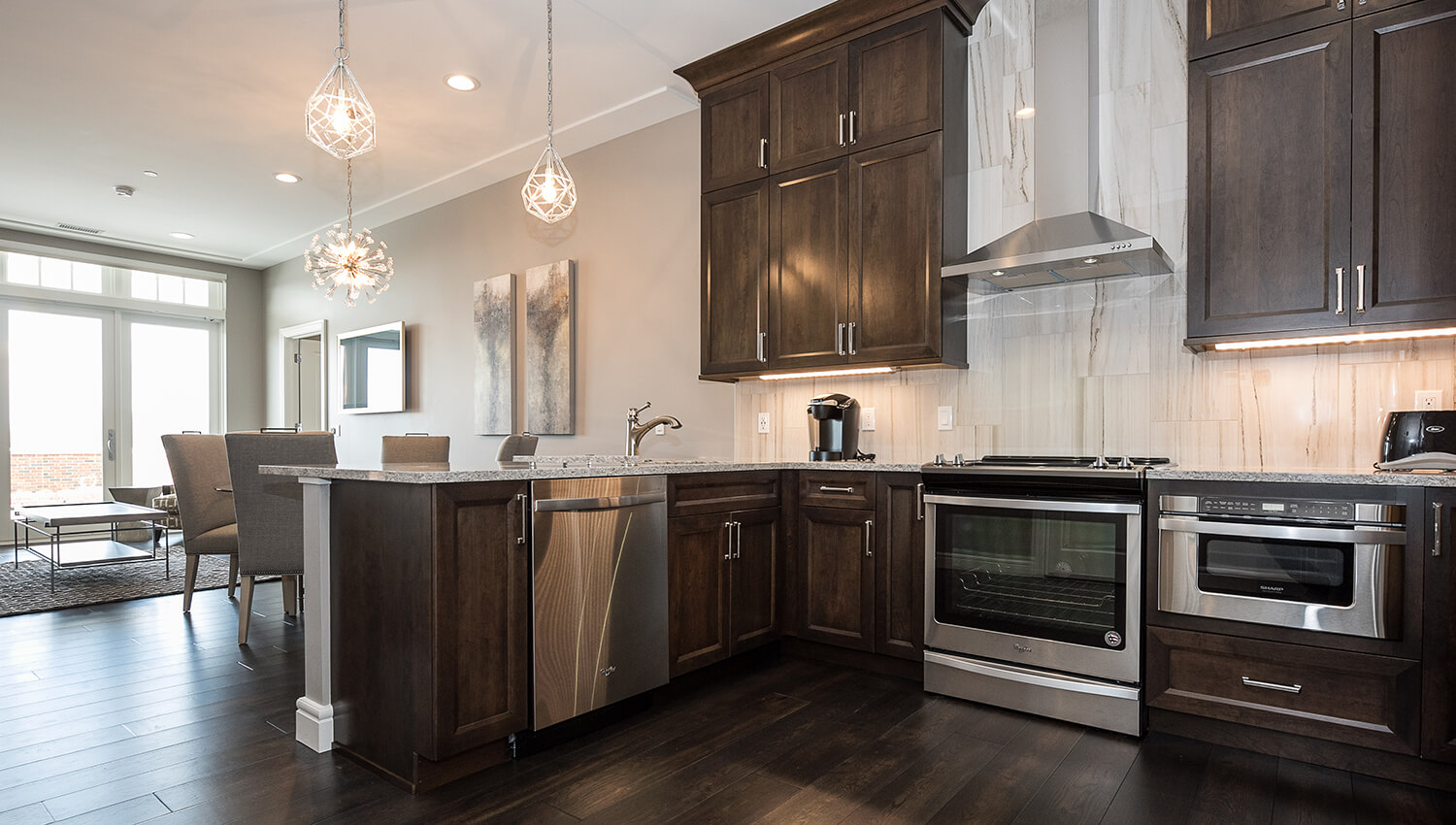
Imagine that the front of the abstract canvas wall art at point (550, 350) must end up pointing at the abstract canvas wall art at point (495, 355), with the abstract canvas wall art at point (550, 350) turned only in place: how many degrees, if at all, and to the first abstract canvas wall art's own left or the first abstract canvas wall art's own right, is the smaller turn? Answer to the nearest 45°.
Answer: approximately 90° to the first abstract canvas wall art's own right

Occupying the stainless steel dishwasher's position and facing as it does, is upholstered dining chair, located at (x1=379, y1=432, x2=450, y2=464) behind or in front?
behind

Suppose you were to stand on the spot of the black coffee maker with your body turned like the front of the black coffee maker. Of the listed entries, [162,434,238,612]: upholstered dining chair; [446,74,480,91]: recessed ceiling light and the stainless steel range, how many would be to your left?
1

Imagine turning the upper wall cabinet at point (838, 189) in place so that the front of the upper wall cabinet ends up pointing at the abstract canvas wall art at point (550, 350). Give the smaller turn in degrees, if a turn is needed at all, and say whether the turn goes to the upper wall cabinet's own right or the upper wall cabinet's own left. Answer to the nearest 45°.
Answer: approximately 90° to the upper wall cabinet's own right

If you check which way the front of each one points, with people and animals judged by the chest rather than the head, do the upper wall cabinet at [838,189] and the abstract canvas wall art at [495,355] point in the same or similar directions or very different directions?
same or similar directions

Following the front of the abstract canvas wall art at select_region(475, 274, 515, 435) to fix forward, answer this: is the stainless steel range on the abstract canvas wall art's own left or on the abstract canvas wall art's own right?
on the abstract canvas wall art's own left

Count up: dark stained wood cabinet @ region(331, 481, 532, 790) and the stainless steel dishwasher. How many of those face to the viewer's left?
0

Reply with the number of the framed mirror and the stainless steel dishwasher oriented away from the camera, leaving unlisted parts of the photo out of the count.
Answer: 0

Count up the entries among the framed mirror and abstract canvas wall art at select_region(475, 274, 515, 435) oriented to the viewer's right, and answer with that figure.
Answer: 0

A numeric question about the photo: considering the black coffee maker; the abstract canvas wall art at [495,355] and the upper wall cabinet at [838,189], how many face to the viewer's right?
0

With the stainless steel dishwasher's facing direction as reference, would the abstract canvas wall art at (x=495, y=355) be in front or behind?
behind

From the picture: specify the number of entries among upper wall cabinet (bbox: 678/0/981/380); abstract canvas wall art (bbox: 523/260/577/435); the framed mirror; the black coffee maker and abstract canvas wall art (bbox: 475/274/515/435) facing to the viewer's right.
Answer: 0

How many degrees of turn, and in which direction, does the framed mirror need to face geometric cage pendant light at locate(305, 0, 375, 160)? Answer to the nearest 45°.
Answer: approximately 45° to its left

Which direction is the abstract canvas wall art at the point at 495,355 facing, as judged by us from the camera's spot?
facing the viewer and to the left of the viewer
